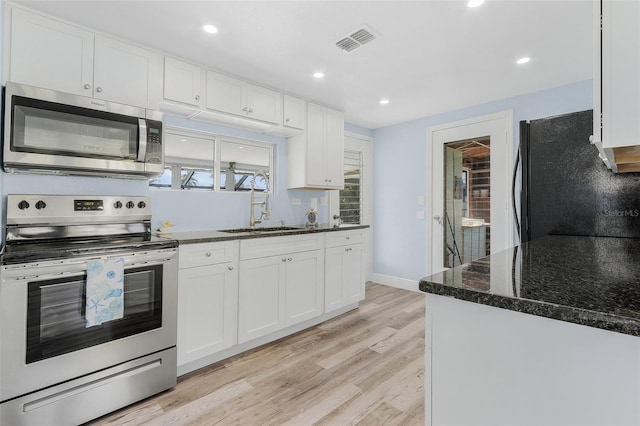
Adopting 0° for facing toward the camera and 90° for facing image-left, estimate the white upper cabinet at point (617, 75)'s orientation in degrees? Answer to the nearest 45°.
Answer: approximately 90°

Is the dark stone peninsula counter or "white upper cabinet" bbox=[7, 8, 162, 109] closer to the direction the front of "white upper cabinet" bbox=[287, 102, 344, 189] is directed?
the dark stone peninsula counter

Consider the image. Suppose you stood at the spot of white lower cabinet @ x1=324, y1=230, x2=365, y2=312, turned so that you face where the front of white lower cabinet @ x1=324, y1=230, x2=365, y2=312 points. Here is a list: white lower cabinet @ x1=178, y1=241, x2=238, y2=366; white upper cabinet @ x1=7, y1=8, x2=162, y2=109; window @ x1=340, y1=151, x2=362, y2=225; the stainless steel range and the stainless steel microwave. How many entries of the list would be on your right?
4

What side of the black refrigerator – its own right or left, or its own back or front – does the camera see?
left

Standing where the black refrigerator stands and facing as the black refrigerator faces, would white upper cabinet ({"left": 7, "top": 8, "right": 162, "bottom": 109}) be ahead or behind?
ahead

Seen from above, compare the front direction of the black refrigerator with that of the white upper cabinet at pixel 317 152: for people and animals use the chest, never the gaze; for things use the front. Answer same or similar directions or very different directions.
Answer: very different directions

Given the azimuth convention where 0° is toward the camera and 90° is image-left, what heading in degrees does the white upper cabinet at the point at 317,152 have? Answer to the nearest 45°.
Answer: approximately 315°

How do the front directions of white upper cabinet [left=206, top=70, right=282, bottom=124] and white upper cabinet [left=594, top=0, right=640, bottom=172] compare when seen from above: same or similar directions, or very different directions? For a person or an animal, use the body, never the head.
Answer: very different directions

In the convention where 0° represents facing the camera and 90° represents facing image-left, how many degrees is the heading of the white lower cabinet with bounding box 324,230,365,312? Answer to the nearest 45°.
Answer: approximately 315°

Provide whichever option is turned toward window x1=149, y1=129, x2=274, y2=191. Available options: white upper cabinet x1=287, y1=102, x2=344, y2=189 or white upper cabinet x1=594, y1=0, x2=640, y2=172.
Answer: white upper cabinet x1=594, y1=0, x2=640, y2=172

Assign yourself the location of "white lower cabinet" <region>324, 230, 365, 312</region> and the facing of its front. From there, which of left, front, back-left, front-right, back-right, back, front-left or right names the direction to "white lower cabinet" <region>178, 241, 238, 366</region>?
right

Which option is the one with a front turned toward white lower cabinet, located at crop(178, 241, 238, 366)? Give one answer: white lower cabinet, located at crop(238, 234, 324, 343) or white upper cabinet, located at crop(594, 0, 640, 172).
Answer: the white upper cabinet

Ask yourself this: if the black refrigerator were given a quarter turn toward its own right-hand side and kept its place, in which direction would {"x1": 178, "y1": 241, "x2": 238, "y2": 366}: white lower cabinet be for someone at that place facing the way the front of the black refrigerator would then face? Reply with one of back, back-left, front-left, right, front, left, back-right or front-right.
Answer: back-left

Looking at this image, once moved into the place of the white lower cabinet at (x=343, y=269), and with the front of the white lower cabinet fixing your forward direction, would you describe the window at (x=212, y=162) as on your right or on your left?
on your right
